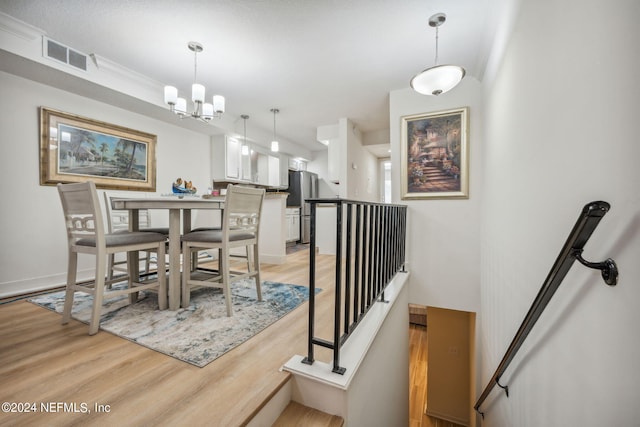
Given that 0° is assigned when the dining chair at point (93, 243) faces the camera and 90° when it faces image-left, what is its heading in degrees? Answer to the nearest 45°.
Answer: approximately 225°

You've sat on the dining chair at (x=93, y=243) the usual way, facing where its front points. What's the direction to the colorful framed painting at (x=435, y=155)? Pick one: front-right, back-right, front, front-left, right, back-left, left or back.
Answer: front-right

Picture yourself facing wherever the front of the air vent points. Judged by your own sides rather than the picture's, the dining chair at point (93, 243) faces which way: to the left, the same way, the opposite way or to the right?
to the left

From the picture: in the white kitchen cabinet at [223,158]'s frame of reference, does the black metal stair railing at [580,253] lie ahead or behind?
ahead

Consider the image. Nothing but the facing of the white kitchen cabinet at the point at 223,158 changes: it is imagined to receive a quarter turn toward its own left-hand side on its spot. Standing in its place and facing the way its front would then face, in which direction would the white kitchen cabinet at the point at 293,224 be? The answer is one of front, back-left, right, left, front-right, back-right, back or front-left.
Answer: front

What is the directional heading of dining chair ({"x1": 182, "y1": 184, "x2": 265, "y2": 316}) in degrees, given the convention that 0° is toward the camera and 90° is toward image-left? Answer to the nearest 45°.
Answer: approximately 135°

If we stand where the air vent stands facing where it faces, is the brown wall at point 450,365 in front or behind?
in front

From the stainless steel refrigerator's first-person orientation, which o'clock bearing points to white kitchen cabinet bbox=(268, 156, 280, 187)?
The white kitchen cabinet is roughly at 3 o'clock from the stainless steel refrigerator.

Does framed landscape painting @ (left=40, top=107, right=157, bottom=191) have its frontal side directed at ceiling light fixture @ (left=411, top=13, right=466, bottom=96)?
yes

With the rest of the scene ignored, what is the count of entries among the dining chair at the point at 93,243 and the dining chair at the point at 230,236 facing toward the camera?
0

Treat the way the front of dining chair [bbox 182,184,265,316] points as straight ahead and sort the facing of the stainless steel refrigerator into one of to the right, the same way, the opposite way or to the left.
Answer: the opposite way

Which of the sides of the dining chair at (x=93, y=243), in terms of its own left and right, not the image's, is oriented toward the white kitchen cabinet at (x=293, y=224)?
front

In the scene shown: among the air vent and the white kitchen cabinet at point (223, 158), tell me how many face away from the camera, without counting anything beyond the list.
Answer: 0

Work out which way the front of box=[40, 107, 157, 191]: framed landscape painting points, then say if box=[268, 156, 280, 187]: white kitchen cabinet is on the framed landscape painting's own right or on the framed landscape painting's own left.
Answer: on the framed landscape painting's own left

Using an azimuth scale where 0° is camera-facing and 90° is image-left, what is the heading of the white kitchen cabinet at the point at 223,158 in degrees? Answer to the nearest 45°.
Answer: approximately 315°
